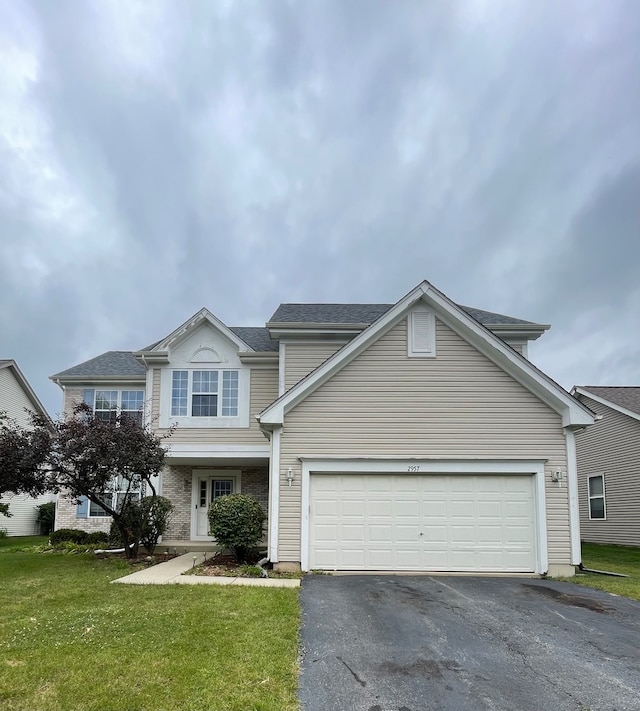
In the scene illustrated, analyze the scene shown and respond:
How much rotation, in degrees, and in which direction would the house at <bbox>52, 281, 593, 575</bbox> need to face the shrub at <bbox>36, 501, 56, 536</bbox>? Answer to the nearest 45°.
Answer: approximately 135° to its right

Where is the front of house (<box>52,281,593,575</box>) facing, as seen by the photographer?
facing the viewer

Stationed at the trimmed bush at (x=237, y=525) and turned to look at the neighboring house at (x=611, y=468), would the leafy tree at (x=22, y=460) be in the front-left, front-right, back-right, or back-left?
back-left

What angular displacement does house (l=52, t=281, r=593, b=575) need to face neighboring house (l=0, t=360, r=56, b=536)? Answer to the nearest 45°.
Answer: approximately 135° to its right

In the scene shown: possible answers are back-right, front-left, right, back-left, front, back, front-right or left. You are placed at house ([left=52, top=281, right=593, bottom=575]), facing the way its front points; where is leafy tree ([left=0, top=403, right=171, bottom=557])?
right

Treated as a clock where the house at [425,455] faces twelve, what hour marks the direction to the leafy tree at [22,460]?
The leafy tree is roughly at 3 o'clock from the house.

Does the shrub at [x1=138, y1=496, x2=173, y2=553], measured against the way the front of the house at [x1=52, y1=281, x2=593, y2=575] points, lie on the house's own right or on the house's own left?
on the house's own right

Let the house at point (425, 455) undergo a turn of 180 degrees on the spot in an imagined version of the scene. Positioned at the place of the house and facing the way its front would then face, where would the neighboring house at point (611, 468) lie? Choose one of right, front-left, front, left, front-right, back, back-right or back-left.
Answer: front-right

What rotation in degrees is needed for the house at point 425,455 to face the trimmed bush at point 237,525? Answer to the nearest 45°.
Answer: approximately 90° to its right
